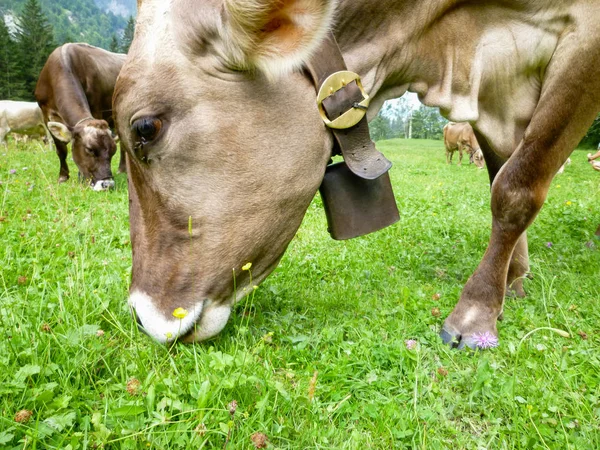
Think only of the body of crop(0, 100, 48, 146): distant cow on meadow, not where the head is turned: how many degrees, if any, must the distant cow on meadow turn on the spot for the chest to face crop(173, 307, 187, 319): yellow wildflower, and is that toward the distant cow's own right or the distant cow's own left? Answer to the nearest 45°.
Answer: approximately 90° to the distant cow's own right

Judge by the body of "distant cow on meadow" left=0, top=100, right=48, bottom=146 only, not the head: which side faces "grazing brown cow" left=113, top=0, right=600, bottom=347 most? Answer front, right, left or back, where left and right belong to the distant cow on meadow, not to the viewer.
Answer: right

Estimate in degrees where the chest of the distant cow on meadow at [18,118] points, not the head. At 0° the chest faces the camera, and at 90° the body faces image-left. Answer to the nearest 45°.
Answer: approximately 270°

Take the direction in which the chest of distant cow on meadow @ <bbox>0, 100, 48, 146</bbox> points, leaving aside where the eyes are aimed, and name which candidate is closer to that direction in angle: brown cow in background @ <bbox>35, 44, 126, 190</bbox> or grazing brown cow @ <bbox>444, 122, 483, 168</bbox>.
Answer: the grazing brown cow
